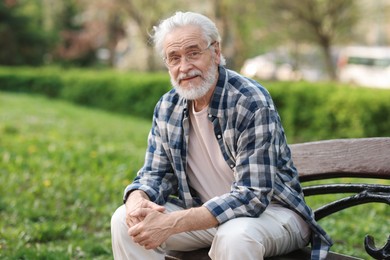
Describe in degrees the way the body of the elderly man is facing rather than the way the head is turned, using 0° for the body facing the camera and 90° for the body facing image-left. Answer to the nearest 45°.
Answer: approximately 45°

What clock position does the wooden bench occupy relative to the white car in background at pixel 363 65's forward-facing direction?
The wooden bench is roughly at 3 o'clock from the white car in background.

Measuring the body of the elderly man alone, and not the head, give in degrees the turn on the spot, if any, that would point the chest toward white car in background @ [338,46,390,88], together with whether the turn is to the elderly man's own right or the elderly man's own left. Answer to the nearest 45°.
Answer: approximately 135° to the elderly man's own right

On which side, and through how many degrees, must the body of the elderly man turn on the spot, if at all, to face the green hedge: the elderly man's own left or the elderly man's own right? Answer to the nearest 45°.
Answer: approximately 135° to the elderly man's own right

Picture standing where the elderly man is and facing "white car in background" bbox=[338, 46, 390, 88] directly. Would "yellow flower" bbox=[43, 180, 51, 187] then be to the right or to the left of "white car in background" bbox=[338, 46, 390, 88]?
left

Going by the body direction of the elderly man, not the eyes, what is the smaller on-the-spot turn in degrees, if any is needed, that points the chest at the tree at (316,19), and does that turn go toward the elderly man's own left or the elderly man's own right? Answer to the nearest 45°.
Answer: approximately 135° to the elderly man's own right

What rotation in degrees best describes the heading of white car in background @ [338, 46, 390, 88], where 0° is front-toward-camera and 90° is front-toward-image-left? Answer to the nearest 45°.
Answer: approximately 270°
